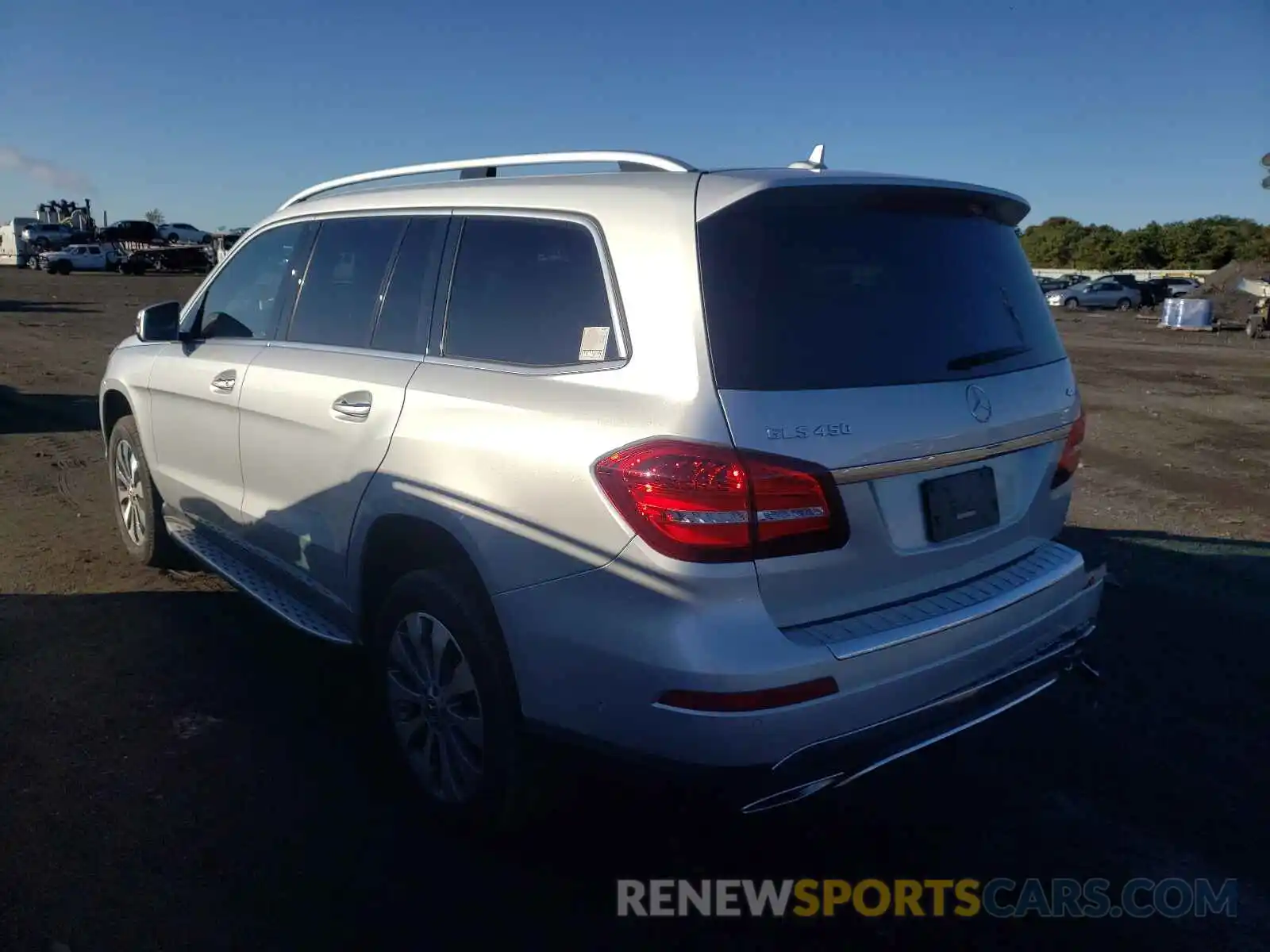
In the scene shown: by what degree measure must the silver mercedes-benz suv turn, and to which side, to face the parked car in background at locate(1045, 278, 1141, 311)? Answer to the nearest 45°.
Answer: approximately 90° to its right

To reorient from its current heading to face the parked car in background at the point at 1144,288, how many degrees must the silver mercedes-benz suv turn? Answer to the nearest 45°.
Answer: approximately 90° to its right

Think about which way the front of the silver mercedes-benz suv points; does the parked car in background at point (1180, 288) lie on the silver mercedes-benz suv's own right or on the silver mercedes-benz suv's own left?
on the silver mercedes-benz suv's own right

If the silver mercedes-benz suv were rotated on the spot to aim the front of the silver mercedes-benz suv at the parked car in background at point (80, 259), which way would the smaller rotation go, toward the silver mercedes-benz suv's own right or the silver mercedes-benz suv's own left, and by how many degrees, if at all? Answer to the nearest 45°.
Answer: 0° — it already faces it

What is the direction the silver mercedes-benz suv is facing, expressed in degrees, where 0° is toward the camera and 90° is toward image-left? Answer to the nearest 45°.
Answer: approximately 135°

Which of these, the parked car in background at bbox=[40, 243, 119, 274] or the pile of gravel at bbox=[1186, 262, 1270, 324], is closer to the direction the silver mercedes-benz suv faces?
the parked car in background

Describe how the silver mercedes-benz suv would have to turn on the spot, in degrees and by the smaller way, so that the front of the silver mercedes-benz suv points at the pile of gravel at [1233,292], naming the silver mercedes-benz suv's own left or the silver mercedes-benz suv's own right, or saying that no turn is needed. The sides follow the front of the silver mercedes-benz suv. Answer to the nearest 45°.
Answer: approximately 90° to the silver mercedes-benz suv's own right

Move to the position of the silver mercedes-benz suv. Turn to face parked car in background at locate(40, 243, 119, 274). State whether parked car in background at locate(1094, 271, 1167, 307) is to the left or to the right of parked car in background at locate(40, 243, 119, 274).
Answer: right
